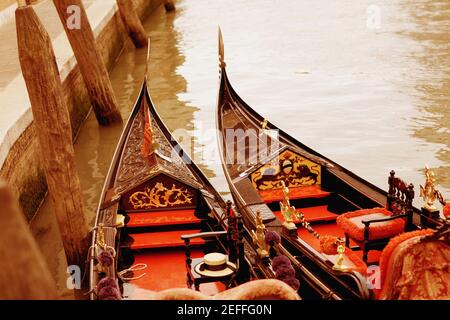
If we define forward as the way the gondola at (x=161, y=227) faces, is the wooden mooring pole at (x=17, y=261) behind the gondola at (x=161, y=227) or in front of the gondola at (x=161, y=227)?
behind

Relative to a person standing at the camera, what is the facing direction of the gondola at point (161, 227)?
facing away from the viewer

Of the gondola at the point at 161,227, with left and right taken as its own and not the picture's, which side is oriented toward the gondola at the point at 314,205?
right

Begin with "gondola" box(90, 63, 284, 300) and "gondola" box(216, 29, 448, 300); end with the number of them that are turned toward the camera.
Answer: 0

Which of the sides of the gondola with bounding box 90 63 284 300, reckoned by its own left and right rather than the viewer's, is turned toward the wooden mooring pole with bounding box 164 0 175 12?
front

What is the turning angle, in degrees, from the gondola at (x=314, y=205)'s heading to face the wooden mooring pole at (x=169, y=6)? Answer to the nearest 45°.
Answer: approximately 45° to its right

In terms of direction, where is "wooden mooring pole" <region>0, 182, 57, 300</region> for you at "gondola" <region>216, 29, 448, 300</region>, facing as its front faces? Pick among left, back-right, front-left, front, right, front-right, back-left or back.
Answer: back-left

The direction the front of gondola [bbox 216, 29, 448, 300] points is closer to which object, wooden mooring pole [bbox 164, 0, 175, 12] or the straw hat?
the wooden mooring pole

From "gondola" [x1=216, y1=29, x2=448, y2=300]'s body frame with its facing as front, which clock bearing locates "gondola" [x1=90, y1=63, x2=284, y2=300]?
"gondola" [x1=90, y1=63, x2=284, y2=300] is roughly at 10 o'clock from "gondola" [x1=216, y1=29, x2=448, y2=300].

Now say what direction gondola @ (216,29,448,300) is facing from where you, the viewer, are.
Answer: facing away from the viewer and to the left of the viewer
